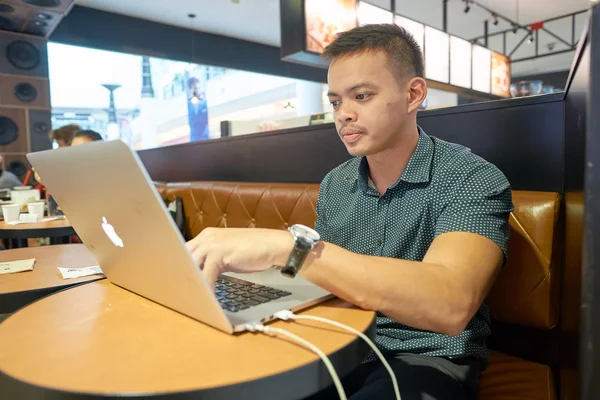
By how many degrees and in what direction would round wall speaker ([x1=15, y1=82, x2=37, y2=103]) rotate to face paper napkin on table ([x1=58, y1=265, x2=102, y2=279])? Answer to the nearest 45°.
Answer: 0° — it already faces it

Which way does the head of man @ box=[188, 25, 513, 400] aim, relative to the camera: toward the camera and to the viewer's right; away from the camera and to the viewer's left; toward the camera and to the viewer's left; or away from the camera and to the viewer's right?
toward the camera and to the viewer's left

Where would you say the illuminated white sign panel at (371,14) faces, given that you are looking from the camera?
facing the viewer and to the right of the viewer

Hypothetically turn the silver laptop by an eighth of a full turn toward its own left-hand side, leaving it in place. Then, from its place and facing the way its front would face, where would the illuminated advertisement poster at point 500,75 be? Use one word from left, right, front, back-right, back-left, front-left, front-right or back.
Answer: front-right

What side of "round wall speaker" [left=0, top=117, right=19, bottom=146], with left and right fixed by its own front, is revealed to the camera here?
front

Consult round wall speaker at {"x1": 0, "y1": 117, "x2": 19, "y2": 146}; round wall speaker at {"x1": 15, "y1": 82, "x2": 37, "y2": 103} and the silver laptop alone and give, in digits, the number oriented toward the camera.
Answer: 2

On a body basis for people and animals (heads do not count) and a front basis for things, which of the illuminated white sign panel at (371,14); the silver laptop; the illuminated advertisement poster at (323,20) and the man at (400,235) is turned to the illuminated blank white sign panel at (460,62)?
the silver laptop

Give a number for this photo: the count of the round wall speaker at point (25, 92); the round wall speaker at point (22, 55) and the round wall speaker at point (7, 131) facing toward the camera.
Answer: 3

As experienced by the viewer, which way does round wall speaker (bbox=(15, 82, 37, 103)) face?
facing the viewer

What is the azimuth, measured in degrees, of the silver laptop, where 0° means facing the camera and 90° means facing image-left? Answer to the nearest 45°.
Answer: approximately 225°

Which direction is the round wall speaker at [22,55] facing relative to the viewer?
toward the camera

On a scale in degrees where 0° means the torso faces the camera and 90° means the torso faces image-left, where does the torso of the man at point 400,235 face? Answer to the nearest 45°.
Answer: approximately 45°

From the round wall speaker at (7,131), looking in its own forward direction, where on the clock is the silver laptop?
The silver laptop is roughly at 12 o'clock from the round wall speaker.
